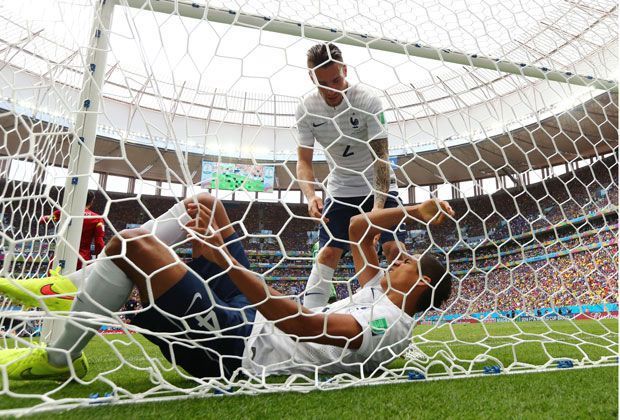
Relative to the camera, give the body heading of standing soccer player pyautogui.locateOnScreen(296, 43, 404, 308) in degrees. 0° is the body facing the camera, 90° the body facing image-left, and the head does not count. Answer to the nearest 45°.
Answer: approximately 0°

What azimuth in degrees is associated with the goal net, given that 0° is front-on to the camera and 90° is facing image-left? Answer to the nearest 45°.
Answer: approximately 180°

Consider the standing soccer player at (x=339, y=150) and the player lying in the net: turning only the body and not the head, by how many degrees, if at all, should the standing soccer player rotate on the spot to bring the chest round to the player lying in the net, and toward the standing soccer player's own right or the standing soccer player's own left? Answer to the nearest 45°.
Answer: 0° — they already face them

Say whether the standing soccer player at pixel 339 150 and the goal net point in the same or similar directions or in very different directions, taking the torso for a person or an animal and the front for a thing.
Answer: very different directions
